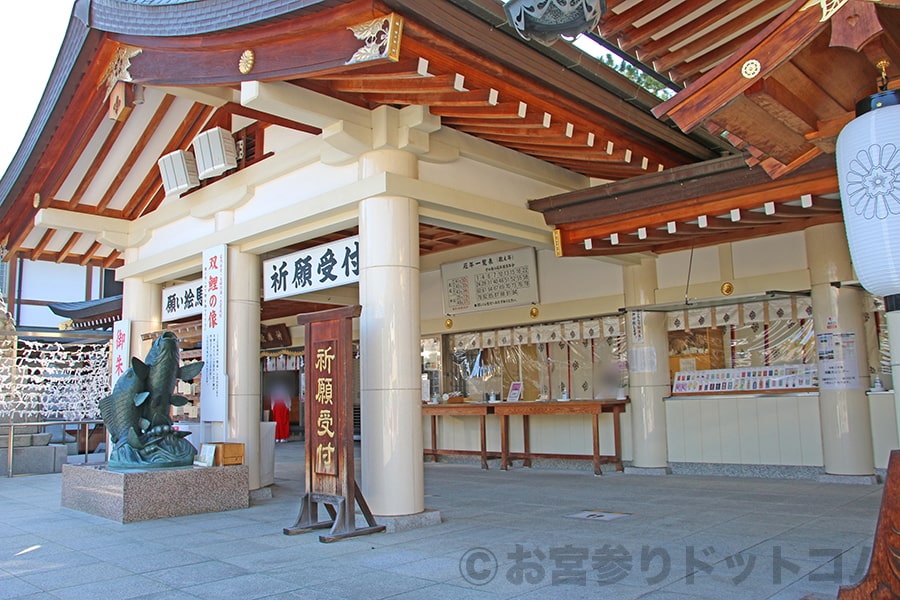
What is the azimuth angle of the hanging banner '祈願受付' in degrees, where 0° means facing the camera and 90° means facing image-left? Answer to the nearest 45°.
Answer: approximately 45°

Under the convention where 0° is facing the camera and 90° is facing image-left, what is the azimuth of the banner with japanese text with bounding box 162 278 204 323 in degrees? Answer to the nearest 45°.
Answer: approximately 45°

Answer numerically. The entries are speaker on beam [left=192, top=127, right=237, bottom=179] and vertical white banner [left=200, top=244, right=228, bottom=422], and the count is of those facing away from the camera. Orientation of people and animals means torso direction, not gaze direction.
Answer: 0

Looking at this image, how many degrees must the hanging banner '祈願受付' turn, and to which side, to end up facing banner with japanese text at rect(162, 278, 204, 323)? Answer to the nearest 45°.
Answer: approximately 90° to its right

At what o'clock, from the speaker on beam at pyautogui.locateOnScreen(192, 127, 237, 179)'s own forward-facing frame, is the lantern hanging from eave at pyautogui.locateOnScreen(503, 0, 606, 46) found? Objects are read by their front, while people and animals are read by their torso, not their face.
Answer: The lantern hanging from eave is roughly at 10 o'clock from the speaker on beam.

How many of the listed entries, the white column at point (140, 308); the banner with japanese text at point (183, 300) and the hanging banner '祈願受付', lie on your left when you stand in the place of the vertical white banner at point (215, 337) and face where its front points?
1

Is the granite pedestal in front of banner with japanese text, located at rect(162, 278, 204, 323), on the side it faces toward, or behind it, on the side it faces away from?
in front
